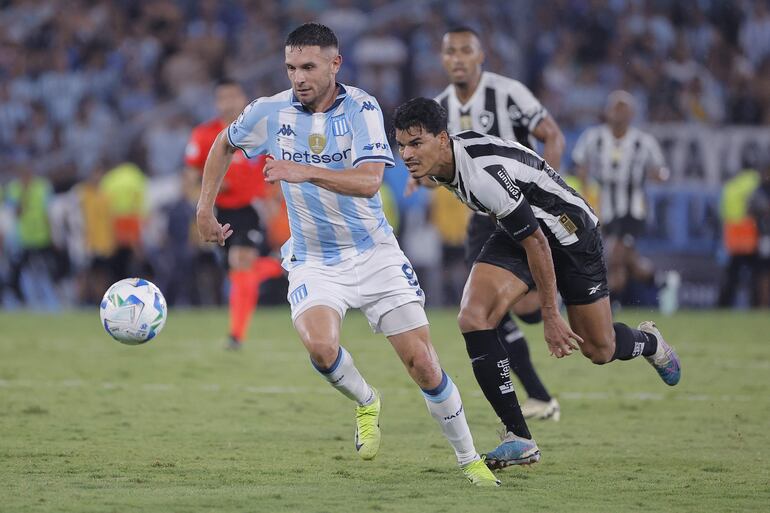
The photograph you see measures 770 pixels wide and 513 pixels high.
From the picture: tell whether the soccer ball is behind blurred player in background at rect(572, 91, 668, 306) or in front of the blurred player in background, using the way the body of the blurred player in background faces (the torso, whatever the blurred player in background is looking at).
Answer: in front

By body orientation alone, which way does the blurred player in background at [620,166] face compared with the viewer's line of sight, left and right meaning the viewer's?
facing the viewer

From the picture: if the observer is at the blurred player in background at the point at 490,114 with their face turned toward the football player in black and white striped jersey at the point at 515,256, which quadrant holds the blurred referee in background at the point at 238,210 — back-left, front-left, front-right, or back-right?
back-right

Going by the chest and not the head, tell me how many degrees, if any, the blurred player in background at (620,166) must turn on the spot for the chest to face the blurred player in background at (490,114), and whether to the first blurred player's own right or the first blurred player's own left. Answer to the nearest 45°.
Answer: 0° — they already face them

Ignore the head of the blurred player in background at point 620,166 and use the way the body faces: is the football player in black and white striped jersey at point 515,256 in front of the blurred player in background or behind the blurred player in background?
in front

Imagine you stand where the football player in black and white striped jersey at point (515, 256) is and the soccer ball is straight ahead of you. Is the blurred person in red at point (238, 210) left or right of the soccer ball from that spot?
right

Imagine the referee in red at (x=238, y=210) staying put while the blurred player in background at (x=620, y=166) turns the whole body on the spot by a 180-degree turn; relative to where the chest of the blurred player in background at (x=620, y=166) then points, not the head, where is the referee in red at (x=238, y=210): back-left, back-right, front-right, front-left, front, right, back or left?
back-left
